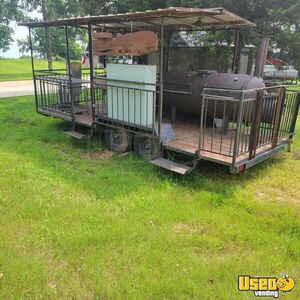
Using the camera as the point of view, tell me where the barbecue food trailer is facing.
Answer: facing away from the viewer and to the left of the viewer
